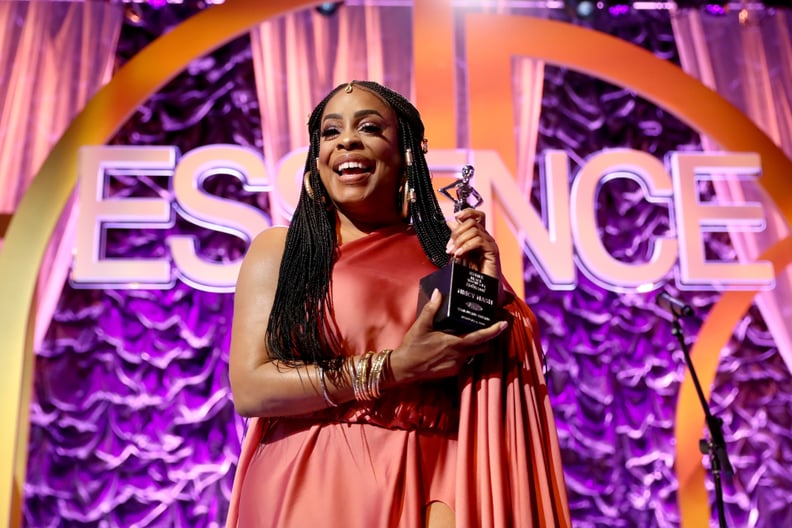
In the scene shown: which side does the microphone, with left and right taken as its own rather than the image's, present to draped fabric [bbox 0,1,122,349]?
front

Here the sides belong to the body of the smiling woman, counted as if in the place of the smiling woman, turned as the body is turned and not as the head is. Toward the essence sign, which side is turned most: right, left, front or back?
back

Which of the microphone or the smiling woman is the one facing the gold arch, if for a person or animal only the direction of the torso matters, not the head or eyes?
the microphone

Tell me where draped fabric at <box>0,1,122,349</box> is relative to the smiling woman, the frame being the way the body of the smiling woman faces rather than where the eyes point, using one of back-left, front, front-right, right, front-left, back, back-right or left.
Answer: back-right

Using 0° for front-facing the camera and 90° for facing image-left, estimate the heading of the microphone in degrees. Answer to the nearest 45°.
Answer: approximately 90°

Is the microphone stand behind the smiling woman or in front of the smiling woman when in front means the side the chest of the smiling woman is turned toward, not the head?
behind

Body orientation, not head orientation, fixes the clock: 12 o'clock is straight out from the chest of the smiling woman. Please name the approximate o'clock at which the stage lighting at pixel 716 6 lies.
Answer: The stage lighting is roughly at 7 o'clock from the smiling woman.

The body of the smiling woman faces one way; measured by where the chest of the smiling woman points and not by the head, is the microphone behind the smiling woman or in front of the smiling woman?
behind

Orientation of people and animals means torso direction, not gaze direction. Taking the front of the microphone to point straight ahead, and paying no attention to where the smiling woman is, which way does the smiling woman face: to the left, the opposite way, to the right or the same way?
to the left
